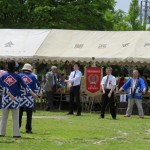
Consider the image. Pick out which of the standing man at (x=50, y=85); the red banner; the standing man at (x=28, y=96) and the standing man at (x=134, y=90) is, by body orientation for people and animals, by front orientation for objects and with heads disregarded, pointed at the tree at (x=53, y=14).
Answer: the standing man at (x=28, y=96)

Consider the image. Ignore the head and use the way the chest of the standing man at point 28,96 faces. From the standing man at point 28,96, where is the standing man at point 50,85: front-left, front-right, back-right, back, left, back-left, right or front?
front

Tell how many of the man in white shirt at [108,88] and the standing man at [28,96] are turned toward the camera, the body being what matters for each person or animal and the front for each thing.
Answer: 1

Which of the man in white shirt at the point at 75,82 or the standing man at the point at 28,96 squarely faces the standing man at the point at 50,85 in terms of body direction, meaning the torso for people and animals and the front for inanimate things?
the standing man at the point at 28,96

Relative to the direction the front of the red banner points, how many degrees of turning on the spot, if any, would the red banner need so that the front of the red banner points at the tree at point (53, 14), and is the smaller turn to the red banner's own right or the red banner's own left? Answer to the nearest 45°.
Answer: approximately 180°

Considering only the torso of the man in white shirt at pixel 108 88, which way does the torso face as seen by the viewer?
toward the camera

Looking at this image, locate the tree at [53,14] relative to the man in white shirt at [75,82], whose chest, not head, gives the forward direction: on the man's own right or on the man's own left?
on the man's own right

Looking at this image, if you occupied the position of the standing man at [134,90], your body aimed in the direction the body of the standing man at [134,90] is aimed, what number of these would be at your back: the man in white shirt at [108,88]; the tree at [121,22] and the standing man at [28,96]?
1

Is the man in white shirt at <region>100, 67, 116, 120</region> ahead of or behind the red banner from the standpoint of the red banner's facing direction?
ahead

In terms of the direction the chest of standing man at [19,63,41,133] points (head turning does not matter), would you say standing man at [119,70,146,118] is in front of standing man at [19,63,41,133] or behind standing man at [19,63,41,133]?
in front

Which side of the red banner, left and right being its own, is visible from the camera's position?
front

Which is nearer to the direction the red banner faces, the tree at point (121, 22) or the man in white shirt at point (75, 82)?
the man in white shirt

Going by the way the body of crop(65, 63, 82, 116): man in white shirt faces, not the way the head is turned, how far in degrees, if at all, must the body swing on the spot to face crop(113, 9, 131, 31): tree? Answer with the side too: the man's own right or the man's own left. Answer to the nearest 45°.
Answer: approximately 135° to the man's own right

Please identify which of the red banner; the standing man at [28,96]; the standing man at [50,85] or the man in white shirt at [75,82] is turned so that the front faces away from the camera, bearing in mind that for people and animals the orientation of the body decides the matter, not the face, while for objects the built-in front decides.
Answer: the standing man at [28,96]

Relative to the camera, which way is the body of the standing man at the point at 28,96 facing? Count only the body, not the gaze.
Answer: away from the camera
